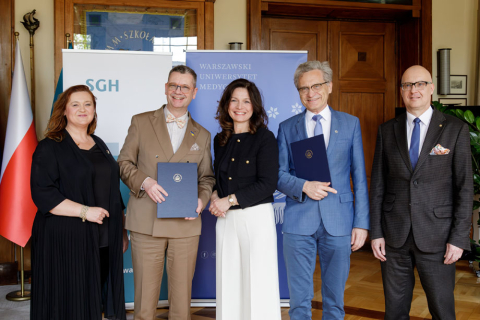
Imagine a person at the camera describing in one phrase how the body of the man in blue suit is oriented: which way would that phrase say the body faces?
toward the camera

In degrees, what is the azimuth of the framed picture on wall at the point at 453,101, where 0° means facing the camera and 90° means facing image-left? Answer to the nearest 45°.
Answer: approximately 0°

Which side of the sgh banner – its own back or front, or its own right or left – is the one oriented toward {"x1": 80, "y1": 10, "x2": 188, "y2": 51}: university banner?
back

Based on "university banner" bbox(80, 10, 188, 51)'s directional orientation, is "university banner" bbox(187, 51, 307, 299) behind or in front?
in front

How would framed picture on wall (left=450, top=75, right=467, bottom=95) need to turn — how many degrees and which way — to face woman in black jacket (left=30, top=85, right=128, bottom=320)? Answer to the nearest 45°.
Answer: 0° — it already faces them

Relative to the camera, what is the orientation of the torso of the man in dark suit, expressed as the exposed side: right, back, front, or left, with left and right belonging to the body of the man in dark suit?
front

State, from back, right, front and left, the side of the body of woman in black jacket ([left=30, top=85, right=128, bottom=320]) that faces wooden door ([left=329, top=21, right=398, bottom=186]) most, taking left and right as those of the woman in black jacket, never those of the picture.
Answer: left

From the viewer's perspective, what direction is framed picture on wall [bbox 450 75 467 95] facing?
toward the camera

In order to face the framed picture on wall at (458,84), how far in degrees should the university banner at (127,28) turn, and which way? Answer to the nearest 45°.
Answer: approximately 90° to its left

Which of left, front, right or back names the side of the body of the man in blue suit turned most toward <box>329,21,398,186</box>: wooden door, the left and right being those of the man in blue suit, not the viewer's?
back
